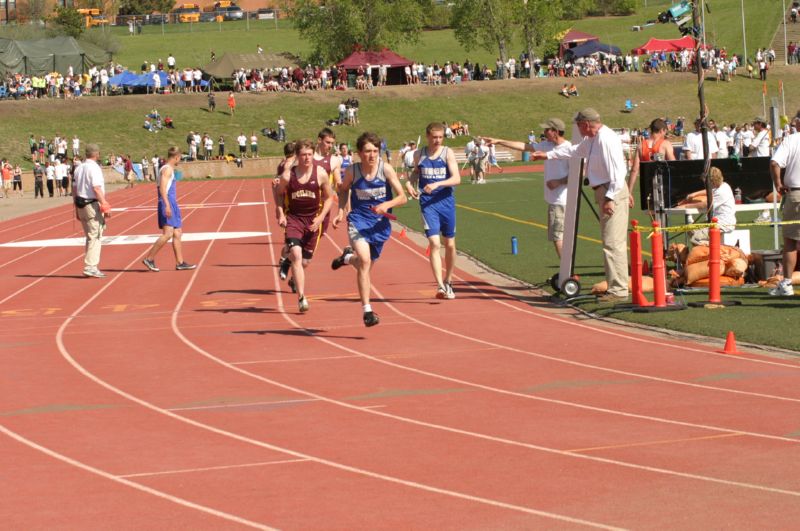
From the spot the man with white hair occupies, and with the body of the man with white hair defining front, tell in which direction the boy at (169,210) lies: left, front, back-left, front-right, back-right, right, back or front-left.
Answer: front-right

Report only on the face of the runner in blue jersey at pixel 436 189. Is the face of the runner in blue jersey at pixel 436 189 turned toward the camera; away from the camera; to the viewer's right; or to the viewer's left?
toward the camera

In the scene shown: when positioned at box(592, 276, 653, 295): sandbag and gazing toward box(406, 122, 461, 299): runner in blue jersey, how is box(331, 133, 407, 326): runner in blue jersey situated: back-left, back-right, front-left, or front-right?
front-left

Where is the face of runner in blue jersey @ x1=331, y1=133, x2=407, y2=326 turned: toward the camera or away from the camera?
toward the camera

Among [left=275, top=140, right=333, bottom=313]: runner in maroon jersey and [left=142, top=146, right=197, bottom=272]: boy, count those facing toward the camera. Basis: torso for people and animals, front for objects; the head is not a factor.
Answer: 1

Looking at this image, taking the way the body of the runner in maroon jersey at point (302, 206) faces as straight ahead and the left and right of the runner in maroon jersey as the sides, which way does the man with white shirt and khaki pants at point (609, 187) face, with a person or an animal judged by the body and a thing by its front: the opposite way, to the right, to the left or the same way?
to the right

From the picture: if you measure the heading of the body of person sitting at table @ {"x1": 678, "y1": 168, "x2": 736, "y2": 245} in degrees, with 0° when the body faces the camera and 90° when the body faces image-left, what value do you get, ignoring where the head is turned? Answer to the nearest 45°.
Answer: approximately 90°

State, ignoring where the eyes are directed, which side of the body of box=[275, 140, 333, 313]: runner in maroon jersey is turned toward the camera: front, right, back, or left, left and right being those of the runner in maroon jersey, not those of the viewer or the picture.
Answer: front

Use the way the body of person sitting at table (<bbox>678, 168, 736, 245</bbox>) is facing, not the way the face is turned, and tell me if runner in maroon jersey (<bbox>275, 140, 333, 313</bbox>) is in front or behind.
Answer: in front

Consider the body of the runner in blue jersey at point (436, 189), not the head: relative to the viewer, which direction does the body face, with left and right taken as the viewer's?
facing the viewer

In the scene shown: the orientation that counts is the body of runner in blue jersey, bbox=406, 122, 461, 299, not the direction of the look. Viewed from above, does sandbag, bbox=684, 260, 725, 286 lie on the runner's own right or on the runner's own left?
on the runner's own left

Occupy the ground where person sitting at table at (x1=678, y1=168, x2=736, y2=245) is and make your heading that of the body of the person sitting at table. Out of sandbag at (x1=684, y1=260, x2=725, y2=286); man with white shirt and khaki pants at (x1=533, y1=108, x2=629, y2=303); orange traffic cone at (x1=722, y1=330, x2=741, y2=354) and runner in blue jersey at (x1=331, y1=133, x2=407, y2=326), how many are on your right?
0

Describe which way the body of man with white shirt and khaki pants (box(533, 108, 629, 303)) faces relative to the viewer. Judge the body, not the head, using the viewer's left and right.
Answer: facing to the left of the viewer

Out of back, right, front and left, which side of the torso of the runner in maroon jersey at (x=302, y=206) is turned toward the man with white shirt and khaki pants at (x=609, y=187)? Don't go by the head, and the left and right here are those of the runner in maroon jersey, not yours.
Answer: left

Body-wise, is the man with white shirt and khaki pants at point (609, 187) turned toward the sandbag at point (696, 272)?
no

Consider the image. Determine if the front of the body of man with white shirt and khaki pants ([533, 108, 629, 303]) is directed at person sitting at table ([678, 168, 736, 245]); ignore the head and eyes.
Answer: no

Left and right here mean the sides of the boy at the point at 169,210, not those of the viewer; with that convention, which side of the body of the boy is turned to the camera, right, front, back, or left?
right

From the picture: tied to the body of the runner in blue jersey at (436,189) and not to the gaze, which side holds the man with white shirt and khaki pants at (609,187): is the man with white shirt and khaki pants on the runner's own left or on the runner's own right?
on the runner's own left

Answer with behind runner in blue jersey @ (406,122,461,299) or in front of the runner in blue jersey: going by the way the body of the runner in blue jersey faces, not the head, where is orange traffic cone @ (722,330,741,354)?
in front
